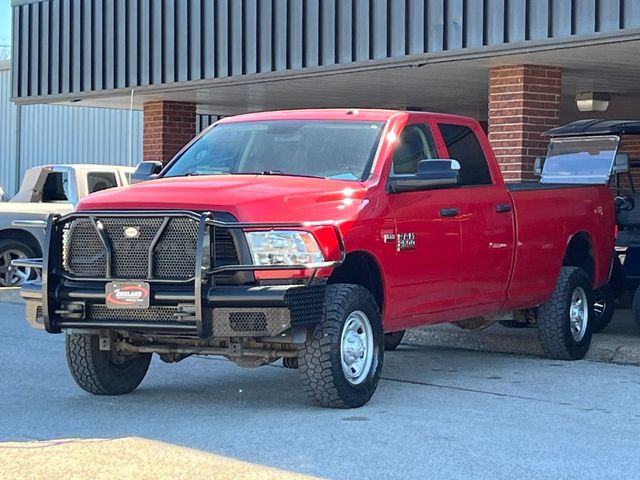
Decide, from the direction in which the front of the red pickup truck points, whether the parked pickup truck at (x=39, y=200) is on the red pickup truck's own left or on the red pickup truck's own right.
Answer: on the red pickup truck's own right

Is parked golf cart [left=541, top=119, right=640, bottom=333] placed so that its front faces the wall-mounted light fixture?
no

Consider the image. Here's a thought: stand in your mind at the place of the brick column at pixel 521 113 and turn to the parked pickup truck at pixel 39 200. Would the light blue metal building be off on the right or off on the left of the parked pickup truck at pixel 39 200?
right

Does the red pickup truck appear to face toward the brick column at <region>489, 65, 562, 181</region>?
no

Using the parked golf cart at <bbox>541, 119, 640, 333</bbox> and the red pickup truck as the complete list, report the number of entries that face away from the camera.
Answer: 0

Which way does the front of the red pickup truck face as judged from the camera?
facing the viewer and to the left of the viewer

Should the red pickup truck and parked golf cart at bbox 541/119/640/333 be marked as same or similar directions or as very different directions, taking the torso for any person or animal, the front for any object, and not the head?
same or similar directions

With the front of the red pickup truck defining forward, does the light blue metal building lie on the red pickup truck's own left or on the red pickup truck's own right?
on the red pickup truck's own right

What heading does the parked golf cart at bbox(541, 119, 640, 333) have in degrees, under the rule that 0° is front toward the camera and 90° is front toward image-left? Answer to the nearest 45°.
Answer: approximately 45°

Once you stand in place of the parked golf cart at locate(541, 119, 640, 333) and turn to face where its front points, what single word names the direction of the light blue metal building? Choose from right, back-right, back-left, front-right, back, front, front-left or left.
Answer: right
